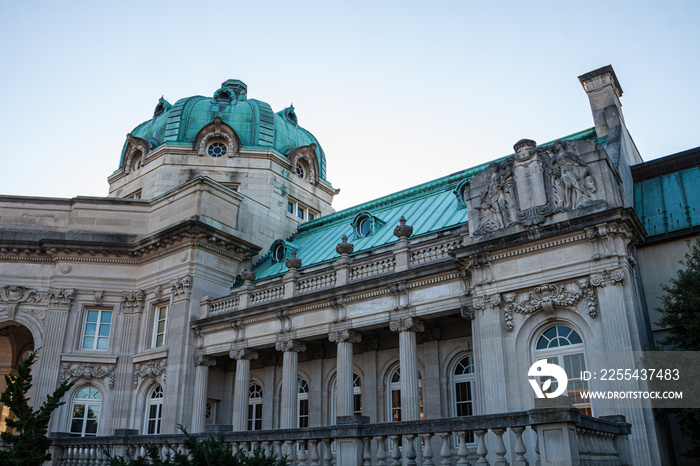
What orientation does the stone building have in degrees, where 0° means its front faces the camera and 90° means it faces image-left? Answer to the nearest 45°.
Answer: approximately 45°
